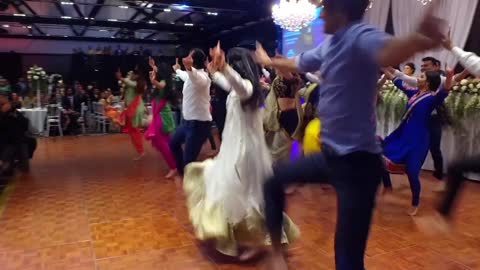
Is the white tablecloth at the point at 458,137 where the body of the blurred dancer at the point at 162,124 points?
no

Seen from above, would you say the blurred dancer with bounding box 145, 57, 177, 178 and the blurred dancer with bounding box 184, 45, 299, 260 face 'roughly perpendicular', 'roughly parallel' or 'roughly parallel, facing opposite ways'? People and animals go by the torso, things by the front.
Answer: roughly parallel

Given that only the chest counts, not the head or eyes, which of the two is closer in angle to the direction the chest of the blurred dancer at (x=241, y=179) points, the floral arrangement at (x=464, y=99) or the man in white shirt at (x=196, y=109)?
the man in white shirt

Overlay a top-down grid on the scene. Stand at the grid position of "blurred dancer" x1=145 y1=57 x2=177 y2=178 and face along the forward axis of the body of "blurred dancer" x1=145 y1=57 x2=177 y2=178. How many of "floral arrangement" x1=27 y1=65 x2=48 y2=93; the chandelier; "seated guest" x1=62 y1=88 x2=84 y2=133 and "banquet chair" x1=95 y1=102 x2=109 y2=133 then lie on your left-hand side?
0

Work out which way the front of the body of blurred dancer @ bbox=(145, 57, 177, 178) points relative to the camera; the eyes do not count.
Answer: to the viewer's left

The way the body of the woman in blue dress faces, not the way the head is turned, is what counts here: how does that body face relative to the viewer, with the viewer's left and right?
facing the viewer and to the left of the viewer

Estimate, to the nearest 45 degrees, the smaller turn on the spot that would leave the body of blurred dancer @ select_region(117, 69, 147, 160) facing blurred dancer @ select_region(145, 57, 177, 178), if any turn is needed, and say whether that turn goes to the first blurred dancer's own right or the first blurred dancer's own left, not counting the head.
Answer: approximately 90° to the first blurred dancer's own left

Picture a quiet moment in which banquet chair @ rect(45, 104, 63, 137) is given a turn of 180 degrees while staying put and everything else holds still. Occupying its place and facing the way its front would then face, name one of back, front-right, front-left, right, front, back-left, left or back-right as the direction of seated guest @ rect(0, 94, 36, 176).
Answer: front

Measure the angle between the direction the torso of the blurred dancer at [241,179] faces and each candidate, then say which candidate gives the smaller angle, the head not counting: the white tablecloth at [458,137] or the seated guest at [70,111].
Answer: the seated guest

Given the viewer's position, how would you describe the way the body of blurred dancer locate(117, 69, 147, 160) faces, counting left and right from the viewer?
facing to the left of the viewer
